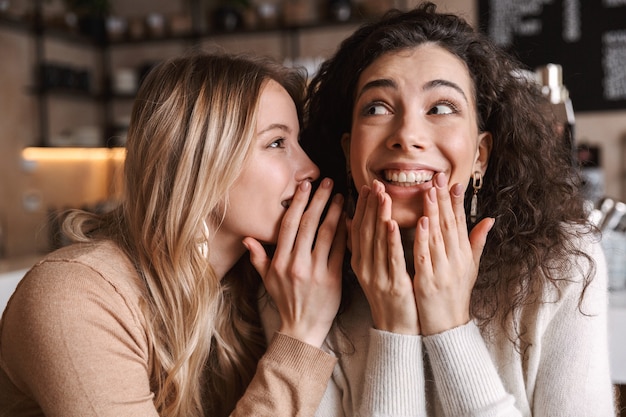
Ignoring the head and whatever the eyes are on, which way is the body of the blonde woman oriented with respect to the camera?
to the viewer's right

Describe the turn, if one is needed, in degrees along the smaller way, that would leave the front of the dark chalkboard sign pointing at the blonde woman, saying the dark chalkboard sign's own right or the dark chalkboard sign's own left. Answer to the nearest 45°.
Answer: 0° — it already faces them

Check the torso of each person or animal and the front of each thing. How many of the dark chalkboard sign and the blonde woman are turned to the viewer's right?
1

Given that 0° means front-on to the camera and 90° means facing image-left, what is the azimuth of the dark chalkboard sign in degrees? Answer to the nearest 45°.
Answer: approximately 0°
